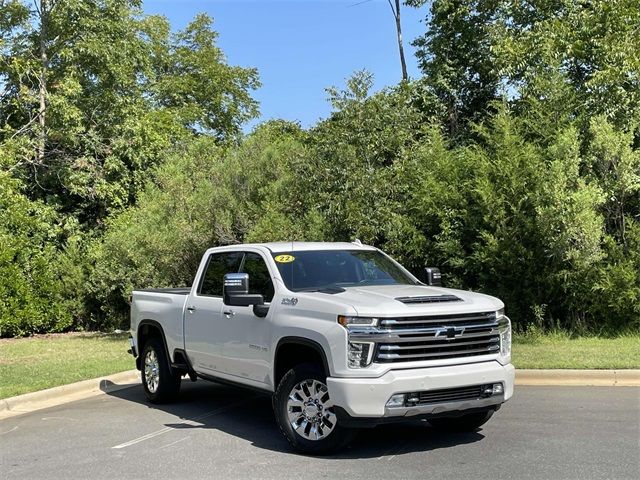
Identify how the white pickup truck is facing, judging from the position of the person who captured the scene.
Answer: facing the viewer and to the right of the viewer

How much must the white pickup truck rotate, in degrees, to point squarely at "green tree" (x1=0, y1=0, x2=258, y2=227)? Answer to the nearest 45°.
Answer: approximately 180°

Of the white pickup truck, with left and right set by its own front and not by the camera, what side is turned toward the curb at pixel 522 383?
left

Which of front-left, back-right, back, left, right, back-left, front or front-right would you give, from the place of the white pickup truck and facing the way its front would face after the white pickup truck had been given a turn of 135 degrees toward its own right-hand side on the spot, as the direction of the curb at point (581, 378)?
back-right

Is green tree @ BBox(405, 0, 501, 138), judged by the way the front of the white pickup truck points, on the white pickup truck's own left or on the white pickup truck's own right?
on the white pickup truck's own left
